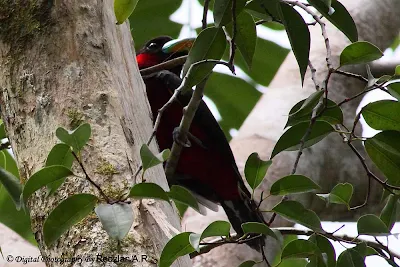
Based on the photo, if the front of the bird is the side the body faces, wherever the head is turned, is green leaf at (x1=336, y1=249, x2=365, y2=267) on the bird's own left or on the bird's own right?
on the bird's own left

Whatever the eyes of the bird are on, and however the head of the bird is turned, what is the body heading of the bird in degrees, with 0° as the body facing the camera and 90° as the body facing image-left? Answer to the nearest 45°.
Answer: approximately 45°

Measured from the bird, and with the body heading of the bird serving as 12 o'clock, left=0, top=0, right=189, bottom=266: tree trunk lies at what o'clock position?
The tree trunk is roughly at 11 o'clock from the bird.
